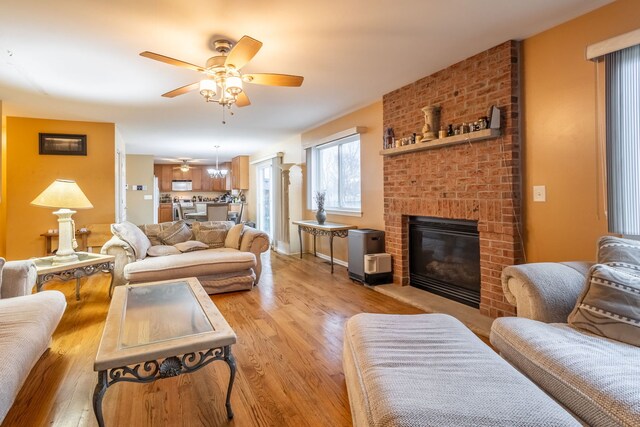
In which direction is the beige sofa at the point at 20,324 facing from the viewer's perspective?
to the viewer's right

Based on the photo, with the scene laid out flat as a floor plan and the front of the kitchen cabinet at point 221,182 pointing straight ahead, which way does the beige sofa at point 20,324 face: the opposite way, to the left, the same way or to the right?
to the left

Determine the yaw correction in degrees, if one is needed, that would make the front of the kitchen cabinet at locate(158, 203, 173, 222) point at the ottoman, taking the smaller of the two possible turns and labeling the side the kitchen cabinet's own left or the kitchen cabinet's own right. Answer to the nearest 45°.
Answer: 0° — it already faces it

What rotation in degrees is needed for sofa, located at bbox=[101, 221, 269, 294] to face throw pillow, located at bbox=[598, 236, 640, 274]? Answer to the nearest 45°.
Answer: approximately 45° to its left

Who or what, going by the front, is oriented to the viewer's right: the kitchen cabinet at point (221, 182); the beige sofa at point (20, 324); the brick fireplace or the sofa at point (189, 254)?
the beige sofa

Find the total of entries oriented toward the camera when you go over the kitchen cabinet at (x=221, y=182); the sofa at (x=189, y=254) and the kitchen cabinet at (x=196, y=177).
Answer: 3

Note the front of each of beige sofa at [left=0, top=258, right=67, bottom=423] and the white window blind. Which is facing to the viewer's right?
the beige sofa

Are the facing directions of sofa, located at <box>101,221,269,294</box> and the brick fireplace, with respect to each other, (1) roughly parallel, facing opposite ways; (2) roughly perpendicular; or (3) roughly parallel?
roughly perpendicular

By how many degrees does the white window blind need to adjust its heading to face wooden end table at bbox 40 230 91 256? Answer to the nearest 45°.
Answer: approximately 45° to its right
